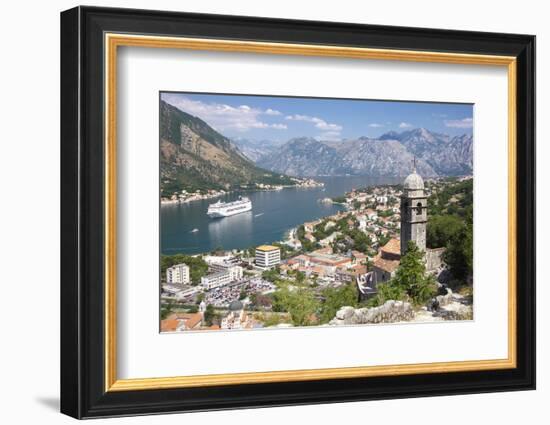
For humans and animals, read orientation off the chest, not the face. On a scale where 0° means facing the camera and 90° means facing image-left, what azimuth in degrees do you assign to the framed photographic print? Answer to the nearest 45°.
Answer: approximately 315°
